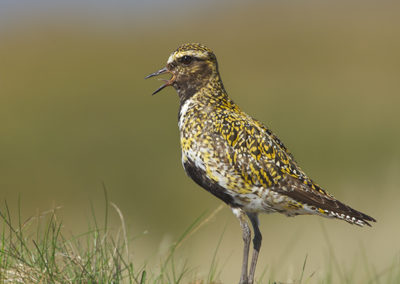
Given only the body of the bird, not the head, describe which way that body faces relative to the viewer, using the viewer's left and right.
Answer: facing to the left of the viewer
